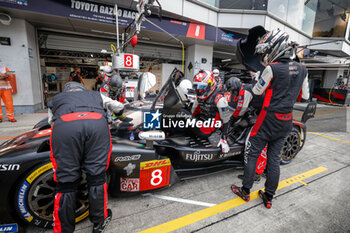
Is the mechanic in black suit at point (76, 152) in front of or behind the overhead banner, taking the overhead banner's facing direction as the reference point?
in front

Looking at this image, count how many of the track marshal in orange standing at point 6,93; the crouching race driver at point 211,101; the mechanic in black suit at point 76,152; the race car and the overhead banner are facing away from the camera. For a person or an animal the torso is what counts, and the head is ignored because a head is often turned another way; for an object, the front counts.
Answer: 1

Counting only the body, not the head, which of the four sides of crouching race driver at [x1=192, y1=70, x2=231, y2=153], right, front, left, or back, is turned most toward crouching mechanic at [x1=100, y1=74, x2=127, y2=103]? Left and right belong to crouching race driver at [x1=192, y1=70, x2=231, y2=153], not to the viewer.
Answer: right

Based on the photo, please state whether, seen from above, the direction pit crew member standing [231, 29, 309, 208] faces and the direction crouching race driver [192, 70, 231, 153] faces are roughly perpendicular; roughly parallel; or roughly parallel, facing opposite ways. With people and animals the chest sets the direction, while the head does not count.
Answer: roughly perpendicular

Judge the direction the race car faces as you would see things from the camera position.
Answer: facing the viewer and to the left of the viewer

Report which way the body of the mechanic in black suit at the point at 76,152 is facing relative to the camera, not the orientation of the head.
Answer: away from the camera

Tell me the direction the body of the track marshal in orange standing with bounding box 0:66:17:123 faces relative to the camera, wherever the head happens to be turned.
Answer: toward the camera

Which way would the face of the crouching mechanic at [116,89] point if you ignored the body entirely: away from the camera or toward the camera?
toward the camera

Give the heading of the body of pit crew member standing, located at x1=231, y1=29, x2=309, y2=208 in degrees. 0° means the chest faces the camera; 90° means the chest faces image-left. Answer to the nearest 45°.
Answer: approximately 135°

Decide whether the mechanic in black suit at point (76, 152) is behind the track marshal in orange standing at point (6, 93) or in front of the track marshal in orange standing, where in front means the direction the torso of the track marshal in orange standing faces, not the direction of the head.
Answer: in front

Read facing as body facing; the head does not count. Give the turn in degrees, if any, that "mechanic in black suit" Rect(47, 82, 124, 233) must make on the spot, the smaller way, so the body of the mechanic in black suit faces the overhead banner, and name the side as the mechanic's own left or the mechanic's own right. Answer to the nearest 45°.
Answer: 0° — they already face it

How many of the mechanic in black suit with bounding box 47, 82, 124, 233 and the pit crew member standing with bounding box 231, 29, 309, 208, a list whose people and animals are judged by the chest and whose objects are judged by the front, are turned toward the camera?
0

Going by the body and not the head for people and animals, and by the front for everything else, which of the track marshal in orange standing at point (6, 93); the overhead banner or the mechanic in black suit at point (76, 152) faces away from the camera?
the mechanic in black suit

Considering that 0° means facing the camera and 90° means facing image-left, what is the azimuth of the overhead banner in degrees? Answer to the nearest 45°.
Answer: approximately 315°

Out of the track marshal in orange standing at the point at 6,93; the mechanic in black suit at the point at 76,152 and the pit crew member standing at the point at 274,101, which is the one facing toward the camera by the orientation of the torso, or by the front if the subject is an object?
the track marshal in orange standing at the point at 6,93

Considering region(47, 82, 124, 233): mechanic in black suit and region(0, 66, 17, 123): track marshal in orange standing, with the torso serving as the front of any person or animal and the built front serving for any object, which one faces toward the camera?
the track marshal in orange standing

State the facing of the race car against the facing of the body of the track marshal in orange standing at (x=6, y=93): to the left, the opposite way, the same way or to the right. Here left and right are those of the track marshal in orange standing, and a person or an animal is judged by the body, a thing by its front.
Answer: to the right
